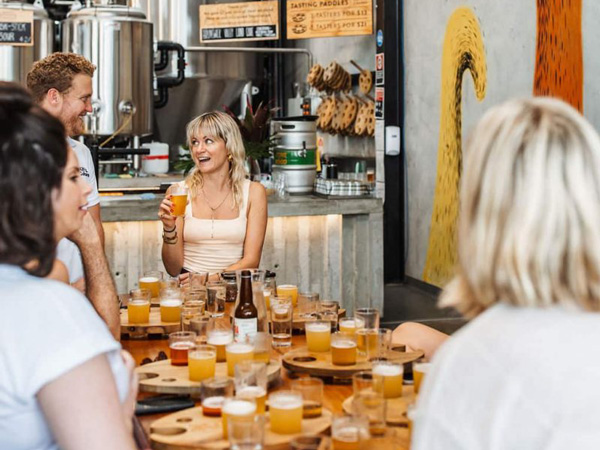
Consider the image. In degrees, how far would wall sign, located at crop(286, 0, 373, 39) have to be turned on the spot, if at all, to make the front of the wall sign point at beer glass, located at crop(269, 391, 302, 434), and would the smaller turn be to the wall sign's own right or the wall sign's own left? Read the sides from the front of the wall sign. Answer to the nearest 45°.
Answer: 0° — it already faces it

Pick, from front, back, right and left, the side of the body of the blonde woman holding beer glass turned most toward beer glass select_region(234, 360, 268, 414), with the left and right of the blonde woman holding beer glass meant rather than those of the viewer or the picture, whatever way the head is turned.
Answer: front

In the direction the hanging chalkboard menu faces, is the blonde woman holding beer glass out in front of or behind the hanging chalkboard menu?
in front

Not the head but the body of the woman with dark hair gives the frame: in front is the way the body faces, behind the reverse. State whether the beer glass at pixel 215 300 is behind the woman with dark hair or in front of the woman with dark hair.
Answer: in front

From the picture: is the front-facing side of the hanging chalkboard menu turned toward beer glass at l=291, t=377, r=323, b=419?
yes
